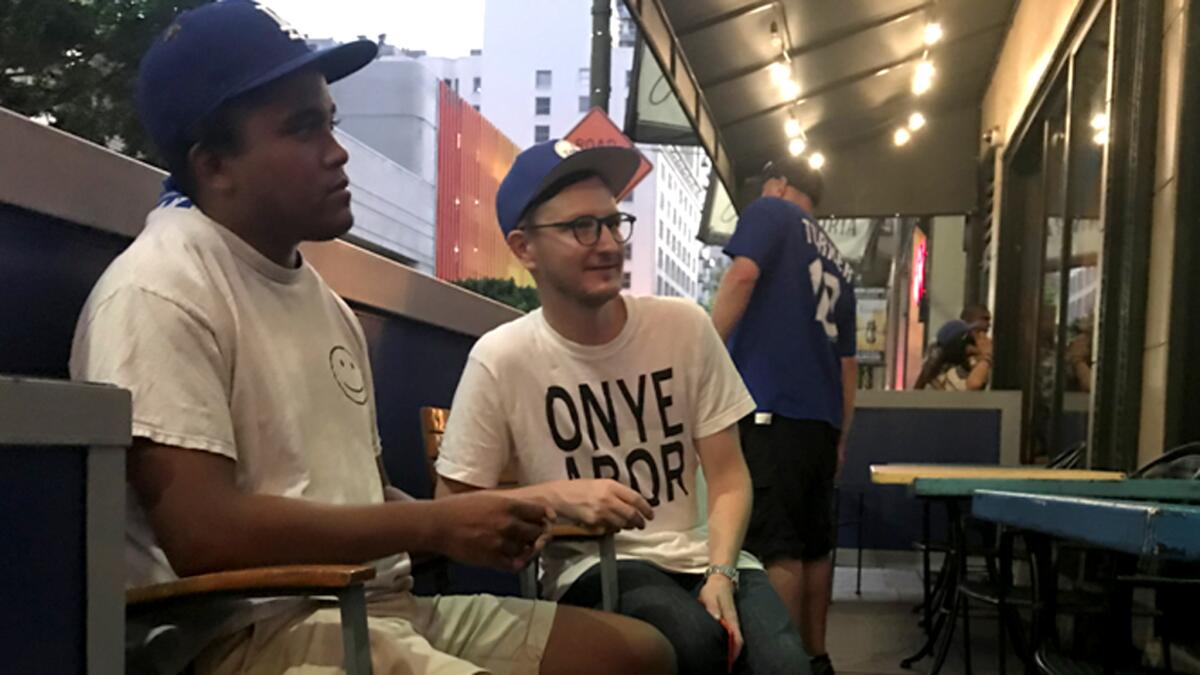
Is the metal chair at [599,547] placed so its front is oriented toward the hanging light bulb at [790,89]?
no

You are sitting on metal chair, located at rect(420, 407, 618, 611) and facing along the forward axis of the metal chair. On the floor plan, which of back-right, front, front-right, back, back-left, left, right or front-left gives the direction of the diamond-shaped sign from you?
back-left

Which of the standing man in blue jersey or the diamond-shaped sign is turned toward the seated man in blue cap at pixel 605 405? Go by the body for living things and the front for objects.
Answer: the diamond-shaped sign

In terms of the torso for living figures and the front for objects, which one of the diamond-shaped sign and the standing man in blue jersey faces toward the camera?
the diamond-shaped sign

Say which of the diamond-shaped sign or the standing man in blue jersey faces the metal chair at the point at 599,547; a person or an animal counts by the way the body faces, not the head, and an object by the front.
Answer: the diamond-shaped sign

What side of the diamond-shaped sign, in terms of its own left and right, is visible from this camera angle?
front

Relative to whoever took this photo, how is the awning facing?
facing to the left of the viewer

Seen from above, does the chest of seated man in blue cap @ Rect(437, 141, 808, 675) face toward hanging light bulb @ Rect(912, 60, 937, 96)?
no

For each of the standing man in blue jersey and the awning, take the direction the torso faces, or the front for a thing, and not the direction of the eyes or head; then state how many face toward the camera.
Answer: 0

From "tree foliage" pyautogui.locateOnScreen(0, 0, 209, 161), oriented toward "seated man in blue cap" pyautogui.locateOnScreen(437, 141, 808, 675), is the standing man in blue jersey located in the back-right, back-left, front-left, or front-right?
front-left

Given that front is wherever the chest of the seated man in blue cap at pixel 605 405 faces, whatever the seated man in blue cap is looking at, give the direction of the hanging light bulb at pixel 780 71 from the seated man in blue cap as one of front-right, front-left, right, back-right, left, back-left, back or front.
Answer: back-left

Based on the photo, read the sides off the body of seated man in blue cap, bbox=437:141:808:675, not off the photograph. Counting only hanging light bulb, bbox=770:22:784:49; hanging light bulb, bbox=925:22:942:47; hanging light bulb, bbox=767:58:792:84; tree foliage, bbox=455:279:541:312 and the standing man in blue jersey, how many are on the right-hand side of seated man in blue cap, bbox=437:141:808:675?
0

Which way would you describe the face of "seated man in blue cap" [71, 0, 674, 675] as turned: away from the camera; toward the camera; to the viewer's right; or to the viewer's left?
to the viewer's right

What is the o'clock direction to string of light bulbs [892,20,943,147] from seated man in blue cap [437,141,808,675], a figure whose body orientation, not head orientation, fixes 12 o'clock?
The string of light bulbs is roughly at 8 o'clock from the seated man in blue cap.
